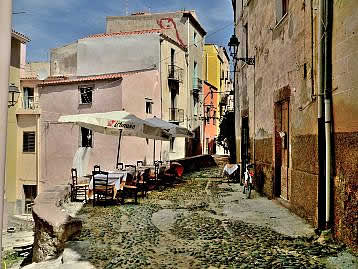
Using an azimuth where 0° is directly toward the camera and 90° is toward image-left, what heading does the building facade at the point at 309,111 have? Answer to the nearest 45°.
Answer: approximately 90°

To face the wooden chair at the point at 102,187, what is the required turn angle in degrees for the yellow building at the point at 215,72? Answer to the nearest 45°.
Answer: approximately 45° to its right

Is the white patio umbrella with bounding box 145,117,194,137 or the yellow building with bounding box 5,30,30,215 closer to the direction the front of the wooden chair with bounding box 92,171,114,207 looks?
the white patio umbrella

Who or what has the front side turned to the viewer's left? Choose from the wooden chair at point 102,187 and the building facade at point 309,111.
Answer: the building facade

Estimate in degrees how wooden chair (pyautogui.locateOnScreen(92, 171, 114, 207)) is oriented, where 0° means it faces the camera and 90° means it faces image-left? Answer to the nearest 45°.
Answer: approximately 225°

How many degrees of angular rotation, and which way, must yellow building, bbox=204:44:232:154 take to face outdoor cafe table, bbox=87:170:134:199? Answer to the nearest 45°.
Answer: approximately 45° to its right

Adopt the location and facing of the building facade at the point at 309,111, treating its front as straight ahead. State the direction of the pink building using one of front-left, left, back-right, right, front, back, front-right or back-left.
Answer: front-right

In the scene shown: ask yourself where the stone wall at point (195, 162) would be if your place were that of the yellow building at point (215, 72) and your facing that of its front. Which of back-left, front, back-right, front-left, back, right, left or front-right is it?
front-right

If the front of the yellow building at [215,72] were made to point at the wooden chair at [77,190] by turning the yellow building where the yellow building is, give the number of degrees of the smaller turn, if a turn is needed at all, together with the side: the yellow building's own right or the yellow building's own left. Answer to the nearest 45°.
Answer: approximately 45° to the yellow building's own right
